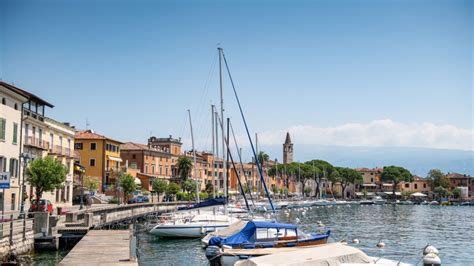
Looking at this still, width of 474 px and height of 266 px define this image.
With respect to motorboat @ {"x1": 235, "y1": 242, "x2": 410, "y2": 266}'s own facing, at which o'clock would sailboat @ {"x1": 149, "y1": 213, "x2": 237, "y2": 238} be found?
sailboat @ {"x1": 149, "y1": 213, "x2": 237, "y2": 238} is roughly at 8 o'clock from motorboat @ {"x1": 235, "y1": 242, "x2": 410, "y2": 266}.

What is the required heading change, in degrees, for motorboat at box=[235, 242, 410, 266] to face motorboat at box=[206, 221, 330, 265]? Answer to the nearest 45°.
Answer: approximately 135° to its left

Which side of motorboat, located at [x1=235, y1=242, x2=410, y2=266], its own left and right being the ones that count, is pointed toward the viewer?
right

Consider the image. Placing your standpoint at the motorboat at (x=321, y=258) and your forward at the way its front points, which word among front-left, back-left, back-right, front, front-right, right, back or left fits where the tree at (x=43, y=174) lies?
back-left

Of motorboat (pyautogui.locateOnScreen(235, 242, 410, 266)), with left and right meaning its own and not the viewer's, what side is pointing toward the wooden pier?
back

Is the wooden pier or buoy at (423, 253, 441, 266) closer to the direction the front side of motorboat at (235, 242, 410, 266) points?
the buoy

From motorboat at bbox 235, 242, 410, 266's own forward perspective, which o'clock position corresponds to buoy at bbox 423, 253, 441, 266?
The buoy is roughly at 11 o'clock from the motorboat.

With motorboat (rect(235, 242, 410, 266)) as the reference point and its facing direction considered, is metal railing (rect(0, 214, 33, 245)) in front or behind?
behind

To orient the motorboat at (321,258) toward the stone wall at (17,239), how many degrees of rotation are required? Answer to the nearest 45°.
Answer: approximately 180°

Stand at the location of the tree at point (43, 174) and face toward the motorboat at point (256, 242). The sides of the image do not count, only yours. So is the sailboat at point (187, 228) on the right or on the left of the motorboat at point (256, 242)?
left
